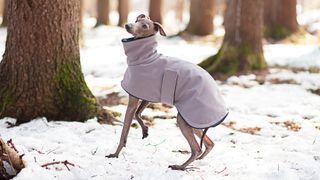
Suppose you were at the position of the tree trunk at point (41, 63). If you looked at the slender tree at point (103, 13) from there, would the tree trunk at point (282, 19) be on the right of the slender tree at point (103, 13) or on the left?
right

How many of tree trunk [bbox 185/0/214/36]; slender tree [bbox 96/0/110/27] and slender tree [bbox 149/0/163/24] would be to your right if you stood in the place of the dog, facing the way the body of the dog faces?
3

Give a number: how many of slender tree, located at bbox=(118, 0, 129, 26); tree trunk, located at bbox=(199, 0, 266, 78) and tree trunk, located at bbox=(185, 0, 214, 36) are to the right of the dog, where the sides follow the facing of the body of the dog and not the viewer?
3

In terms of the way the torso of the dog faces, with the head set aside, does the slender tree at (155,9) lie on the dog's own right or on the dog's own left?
on the dog's own right

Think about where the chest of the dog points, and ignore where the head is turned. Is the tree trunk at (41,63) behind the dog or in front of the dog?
in front

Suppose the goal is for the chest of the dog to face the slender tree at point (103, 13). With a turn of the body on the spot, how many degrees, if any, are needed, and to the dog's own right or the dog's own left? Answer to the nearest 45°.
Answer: approximately 90° to the dog's own right

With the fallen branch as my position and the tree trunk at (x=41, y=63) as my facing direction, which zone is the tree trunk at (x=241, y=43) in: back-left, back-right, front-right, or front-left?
front-right

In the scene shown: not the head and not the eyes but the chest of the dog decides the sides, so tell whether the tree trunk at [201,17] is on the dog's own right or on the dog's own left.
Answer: on the dog's own right

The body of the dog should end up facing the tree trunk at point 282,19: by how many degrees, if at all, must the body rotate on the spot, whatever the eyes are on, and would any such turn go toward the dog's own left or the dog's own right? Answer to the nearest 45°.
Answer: approximately 90° to the dog's own right

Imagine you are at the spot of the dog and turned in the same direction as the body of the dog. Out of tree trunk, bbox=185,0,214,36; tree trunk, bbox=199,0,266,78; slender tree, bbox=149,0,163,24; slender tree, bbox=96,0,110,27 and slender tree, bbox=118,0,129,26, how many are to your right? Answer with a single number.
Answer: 5

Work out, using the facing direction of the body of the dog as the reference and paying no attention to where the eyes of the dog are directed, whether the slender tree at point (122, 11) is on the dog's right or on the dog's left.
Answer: on the dog's right

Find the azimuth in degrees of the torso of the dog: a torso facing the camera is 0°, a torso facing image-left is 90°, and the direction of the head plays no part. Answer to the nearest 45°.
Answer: approximately 90°

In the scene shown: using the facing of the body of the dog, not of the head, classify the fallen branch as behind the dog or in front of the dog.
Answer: in front
